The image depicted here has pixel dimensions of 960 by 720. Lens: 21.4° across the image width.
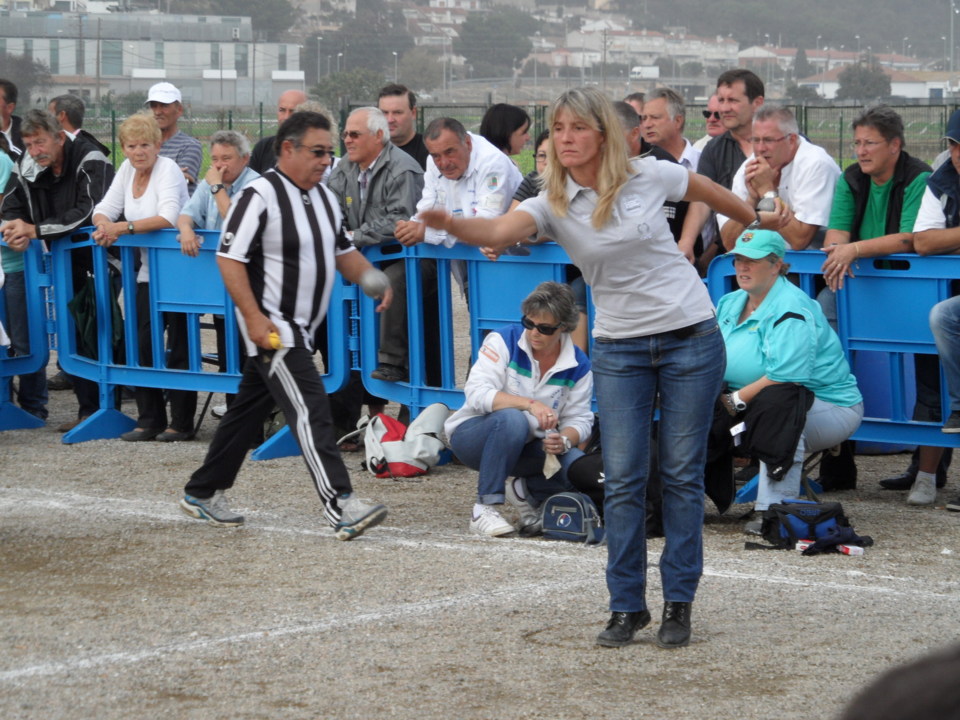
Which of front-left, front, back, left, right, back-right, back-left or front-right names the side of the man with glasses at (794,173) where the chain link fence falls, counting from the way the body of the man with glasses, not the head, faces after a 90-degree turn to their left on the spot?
back-left

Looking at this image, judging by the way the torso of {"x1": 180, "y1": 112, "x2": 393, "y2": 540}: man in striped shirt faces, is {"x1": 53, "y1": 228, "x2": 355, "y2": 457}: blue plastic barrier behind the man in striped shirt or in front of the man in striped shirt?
behind

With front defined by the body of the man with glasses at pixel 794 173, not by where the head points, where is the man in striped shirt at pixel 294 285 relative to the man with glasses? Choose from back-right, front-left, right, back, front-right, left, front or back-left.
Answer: front

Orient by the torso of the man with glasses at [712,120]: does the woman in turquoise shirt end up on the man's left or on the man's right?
on the man's left

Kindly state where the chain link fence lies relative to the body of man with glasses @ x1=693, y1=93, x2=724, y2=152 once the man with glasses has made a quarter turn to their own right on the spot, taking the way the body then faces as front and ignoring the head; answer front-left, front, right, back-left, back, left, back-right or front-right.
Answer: front-right

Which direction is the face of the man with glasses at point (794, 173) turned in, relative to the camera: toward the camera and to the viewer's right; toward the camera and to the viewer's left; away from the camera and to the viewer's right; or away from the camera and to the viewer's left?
toward the camera and to the viewer's left

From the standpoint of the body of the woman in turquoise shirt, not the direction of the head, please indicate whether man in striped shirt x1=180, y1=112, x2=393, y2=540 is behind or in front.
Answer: in front
